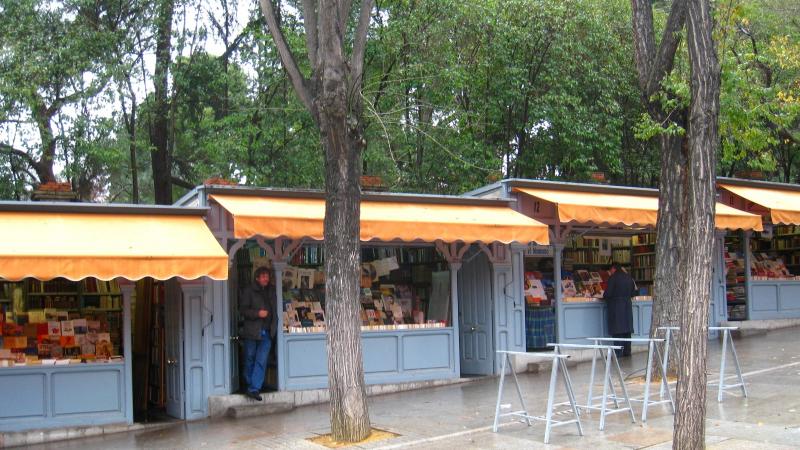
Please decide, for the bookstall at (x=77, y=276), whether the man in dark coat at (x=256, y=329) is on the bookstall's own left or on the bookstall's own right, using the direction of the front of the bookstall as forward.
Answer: on the bookstall's own left

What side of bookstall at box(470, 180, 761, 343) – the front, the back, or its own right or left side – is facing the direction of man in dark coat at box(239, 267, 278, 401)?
right

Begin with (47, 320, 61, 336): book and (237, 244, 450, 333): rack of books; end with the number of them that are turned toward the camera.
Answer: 2

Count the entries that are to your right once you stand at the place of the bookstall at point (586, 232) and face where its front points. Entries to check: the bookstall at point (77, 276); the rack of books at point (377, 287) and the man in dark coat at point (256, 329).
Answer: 3

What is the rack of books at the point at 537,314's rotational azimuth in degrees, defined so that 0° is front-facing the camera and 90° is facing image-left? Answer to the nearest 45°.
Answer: approximately 315°

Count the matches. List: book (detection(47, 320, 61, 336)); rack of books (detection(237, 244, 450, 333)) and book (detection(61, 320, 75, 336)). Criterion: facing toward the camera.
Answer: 3

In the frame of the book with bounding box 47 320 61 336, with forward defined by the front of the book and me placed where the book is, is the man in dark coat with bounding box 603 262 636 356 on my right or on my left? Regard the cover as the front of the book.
on my left

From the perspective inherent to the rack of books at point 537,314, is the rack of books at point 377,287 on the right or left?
on its right
